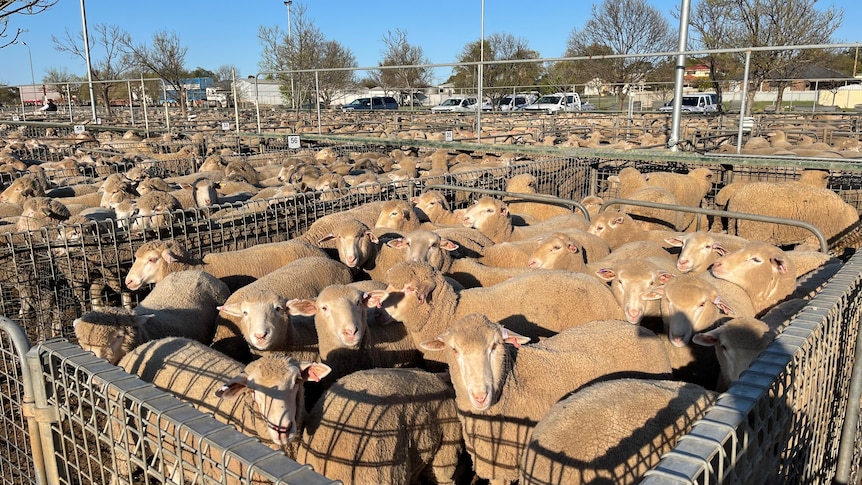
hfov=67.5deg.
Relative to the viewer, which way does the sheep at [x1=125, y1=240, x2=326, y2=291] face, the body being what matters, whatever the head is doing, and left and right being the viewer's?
facing to the left of the viewer

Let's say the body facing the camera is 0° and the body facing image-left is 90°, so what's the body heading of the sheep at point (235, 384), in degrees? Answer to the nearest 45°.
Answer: approximately 315°

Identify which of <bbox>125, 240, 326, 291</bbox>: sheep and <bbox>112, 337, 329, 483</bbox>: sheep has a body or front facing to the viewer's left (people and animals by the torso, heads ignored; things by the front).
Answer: <bbox>125, 240, 326, 291</bbox>: sheep

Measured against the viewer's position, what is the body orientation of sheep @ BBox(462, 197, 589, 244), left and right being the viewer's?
facing to the left of the viewer

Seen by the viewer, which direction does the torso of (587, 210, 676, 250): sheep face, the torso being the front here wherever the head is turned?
to the viewer's left

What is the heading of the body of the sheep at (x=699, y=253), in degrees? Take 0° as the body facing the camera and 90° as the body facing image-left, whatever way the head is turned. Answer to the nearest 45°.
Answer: approximately 45°

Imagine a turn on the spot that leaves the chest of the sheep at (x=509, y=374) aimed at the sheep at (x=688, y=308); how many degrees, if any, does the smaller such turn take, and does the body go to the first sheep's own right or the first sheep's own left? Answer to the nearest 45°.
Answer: approximately 180°

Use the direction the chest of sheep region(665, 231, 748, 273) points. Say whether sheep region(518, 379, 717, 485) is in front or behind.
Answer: in front

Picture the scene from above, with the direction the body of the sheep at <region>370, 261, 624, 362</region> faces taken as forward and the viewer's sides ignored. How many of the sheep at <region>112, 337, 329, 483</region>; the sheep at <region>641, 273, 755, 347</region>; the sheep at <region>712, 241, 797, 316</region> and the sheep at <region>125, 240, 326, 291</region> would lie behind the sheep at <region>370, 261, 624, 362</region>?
2

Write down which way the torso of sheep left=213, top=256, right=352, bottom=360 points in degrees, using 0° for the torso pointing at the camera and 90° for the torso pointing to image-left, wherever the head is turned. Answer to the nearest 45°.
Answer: approximately 45°

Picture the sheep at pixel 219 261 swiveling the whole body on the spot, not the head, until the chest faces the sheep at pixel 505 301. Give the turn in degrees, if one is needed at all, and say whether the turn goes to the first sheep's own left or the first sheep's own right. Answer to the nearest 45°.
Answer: approximately 135° to the first sheep's own left

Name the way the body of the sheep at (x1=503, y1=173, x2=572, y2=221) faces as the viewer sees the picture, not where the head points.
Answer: to the viewer's left
